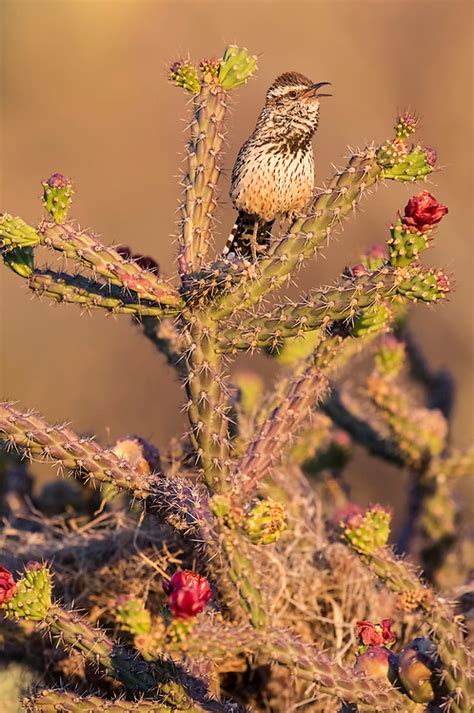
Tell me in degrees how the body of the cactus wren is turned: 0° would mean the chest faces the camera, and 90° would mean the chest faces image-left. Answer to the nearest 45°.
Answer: approximately 315°
